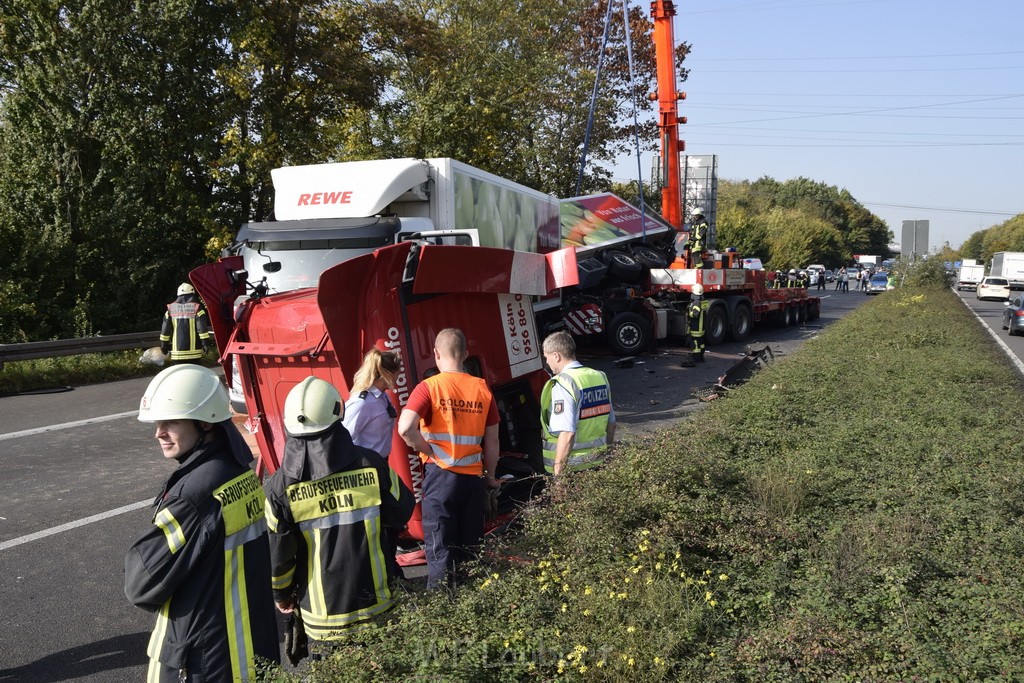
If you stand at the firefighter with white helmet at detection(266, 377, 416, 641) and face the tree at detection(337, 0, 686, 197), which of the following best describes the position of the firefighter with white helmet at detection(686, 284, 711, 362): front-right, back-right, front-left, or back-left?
front-right

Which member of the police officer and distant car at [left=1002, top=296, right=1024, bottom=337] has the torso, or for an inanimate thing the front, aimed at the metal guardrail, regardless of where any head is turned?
the police officer

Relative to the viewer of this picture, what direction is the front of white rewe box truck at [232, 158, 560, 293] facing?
facing the viewer and to the left of the viewer

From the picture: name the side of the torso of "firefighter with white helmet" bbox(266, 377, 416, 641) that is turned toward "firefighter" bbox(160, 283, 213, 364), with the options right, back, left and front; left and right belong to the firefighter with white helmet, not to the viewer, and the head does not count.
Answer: front

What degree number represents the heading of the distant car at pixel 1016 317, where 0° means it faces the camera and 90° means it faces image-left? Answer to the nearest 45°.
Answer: approximately 180°

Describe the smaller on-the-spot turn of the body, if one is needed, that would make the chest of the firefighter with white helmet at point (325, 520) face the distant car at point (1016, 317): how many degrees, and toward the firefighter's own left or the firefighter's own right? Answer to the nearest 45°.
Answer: approximately 45° to the firefighter's own right

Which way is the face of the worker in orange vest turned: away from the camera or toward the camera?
away from the camera

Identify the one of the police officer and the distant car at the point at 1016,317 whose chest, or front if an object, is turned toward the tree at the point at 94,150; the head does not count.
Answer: the police officer

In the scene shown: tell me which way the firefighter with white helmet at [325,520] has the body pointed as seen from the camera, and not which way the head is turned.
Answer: away from the camera

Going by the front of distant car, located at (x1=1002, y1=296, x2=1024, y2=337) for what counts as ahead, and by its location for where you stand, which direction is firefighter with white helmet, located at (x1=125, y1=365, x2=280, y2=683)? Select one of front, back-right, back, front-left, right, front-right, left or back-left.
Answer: back

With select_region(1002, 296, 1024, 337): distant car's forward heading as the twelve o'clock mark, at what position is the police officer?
The police officer is roughly at 6 o'clock from the distant car.

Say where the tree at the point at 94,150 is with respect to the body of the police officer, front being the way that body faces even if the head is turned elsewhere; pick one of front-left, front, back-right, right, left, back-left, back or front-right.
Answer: front

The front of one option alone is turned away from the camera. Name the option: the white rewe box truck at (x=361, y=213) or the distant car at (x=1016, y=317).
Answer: the distant car
